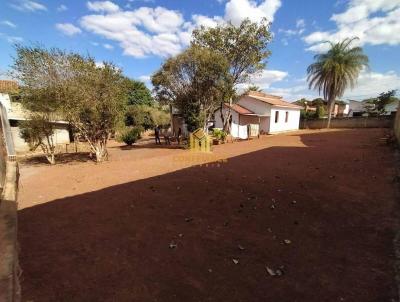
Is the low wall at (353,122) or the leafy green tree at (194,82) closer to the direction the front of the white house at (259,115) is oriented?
the leafy green tree

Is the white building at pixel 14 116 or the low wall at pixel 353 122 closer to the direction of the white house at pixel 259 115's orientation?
the white building

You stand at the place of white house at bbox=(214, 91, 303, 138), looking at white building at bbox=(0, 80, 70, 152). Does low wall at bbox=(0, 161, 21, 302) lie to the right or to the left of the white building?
left

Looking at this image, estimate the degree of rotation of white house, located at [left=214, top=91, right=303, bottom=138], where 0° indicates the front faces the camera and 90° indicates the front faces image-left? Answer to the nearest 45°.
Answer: approximately 45°

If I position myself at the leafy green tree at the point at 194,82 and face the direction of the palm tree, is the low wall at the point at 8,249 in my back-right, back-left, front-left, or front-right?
back-right

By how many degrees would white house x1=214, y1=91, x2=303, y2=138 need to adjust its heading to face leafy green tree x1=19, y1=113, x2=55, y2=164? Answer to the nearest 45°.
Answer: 0° — it already faces it

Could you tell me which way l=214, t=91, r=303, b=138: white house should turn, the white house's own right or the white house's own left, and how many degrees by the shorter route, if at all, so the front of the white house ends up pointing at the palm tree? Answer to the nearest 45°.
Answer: approximately 180°
